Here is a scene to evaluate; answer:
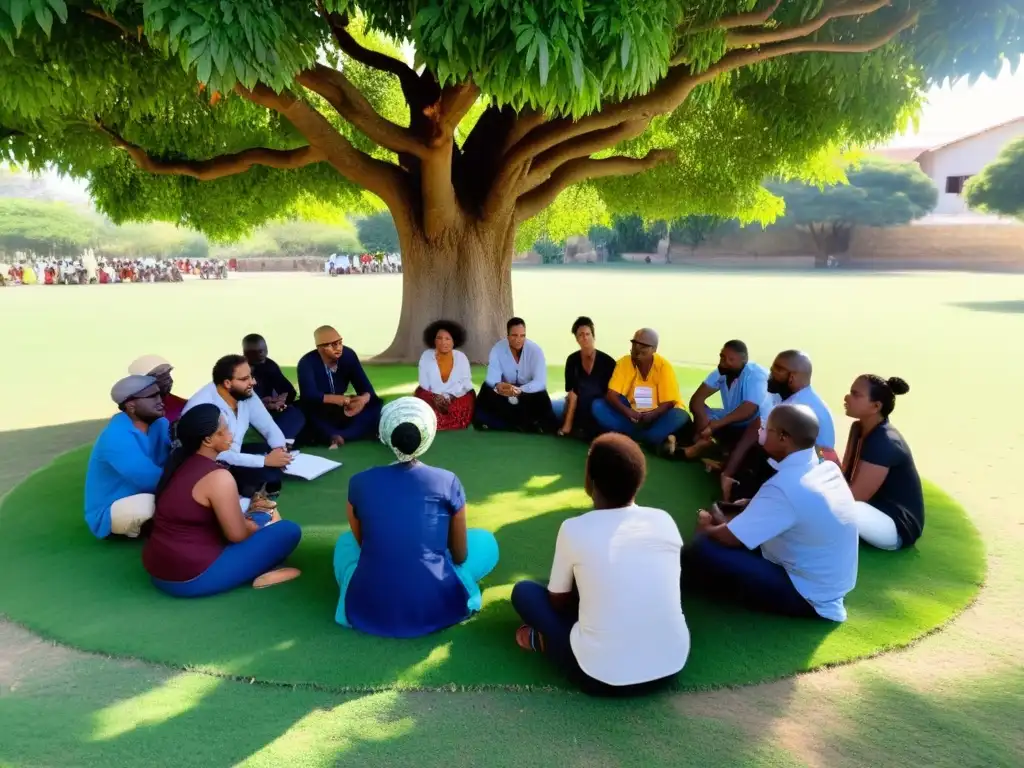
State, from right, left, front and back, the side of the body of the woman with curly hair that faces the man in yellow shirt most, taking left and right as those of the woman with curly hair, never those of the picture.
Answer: left

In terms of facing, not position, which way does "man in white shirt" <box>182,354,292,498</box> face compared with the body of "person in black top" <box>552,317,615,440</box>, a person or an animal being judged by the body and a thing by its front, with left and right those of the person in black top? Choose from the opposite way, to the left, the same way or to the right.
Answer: to the left

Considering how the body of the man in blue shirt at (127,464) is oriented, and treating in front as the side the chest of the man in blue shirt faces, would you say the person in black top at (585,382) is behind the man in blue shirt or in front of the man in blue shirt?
in front

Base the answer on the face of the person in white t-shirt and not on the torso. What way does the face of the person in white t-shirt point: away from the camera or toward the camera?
away from the camera

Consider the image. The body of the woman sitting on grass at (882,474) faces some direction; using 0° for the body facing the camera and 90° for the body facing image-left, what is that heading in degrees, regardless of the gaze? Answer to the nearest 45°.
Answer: approximately 90°

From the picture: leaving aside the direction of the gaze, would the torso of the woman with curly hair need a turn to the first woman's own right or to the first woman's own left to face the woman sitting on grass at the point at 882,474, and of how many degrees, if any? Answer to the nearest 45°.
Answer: approximately 45° to the first woman's own left

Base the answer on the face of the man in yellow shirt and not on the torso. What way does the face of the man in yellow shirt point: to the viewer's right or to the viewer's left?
to the viewer's left

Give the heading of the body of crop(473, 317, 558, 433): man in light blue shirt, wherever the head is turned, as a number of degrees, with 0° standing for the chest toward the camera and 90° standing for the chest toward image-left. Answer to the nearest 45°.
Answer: approximately 0°

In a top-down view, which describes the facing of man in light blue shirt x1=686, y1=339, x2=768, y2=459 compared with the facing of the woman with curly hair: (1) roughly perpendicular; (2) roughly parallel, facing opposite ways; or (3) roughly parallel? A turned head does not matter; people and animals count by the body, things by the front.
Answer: roughly perpendicular

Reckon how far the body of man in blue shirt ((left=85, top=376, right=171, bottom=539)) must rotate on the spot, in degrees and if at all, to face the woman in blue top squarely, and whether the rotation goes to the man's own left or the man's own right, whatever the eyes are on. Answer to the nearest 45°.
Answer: approximately 45° to the man's own right

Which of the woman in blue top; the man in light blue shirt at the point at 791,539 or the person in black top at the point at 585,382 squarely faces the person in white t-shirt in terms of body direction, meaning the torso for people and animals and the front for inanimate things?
the person in black top

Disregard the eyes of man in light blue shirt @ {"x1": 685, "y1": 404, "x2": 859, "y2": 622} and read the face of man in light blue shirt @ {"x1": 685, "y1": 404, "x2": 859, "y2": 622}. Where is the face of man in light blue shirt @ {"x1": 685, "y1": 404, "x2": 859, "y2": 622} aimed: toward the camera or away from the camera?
away from the camera

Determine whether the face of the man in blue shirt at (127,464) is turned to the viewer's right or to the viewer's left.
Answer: to the viewer's right

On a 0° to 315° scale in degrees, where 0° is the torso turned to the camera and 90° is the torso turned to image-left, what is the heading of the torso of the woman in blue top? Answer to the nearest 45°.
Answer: approximately 180°

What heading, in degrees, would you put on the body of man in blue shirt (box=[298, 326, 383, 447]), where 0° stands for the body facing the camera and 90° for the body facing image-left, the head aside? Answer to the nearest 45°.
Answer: approximately 315°
